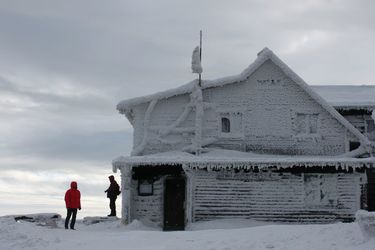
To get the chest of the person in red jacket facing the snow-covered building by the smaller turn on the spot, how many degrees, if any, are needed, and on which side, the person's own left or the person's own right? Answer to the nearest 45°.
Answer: approximately 45° to the person's own right

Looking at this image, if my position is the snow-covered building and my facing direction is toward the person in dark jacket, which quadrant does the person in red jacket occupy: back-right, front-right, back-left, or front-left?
front-left

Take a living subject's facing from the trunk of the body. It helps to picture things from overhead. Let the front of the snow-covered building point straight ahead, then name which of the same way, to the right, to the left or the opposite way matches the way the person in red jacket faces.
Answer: the opposite way

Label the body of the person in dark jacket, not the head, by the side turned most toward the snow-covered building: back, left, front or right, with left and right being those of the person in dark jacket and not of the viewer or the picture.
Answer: back

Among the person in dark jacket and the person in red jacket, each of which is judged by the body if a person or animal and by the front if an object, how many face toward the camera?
0

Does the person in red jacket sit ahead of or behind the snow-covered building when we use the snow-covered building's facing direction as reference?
ahead

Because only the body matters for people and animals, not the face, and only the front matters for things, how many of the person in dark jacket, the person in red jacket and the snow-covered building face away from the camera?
1

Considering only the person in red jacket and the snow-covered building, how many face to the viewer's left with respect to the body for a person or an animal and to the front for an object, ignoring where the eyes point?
0

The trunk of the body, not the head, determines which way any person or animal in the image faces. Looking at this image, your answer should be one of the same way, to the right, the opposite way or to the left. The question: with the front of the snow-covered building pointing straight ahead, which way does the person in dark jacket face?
to the right

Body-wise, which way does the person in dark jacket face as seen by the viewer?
to the viewer's left

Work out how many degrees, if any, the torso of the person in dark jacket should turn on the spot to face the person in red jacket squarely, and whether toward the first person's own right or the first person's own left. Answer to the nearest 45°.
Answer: approximately 90° to the first person's own left

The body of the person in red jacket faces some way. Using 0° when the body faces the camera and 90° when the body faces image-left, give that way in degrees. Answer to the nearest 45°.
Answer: approximately 180°

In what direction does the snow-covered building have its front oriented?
toward the camera
